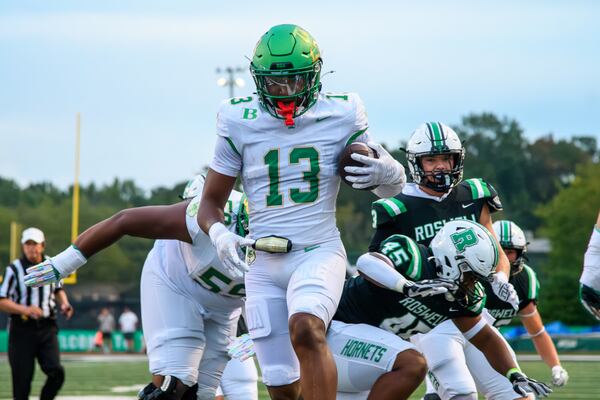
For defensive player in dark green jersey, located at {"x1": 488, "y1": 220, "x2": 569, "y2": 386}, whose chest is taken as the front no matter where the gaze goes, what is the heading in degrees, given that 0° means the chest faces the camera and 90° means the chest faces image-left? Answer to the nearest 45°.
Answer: approximately 45°

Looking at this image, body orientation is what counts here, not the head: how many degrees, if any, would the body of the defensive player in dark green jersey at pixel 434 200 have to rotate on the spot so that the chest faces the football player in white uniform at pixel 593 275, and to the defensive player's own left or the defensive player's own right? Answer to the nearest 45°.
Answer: approximately 45° to the defensive player's own left

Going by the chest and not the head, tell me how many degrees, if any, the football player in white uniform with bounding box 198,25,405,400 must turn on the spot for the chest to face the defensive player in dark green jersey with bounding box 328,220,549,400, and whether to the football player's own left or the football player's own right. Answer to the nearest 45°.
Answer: approximately 90° to the football player's own left

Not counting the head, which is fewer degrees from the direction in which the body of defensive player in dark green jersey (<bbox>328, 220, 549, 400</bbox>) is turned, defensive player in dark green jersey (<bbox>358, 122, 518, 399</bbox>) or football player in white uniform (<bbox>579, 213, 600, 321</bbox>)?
the football player in white uniform

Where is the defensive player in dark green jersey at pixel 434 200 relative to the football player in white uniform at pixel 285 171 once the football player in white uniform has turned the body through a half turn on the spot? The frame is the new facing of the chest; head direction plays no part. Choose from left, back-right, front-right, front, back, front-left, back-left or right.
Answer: front-right

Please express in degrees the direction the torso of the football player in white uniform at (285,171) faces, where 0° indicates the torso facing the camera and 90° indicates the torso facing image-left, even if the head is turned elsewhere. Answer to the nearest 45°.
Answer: approximately 0°
